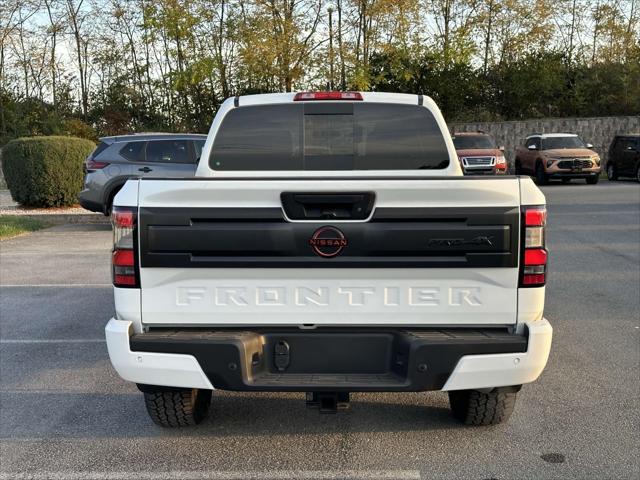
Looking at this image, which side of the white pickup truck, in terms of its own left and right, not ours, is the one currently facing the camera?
back

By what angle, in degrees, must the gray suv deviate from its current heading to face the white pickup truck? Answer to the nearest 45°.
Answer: approximately 90° to its right

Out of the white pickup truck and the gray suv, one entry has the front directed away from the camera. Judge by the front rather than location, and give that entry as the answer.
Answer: the white pickup truck

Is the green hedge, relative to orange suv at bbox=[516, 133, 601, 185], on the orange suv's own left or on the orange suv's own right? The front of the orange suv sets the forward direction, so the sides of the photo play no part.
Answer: on the orange suv's own right

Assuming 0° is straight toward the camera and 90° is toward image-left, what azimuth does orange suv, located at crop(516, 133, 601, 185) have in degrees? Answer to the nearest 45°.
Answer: approximately 315°

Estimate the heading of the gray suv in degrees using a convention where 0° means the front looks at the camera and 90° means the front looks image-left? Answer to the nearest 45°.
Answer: approximately 270°

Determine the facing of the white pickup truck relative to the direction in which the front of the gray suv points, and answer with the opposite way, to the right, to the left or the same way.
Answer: to the left

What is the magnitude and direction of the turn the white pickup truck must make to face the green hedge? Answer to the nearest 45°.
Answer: approximately 45° to its left

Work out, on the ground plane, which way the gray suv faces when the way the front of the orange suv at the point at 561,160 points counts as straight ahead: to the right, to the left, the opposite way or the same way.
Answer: to the left

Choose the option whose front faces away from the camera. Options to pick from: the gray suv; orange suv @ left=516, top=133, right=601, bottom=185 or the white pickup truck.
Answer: the white pickup truck

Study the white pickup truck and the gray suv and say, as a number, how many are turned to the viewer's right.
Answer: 1

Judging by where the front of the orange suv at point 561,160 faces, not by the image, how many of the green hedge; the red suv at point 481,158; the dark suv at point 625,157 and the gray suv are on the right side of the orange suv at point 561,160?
3

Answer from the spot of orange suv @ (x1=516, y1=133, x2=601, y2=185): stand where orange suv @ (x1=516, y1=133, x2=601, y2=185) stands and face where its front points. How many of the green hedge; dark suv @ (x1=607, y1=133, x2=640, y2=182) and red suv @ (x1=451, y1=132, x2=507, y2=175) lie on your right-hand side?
2
